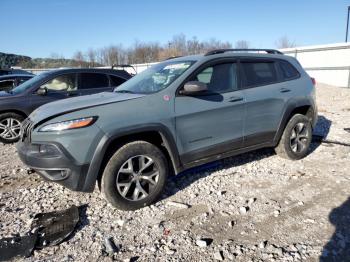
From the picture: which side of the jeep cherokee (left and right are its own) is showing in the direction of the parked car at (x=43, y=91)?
right

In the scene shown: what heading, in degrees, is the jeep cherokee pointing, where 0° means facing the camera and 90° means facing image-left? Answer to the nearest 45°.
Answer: approximately 45°
